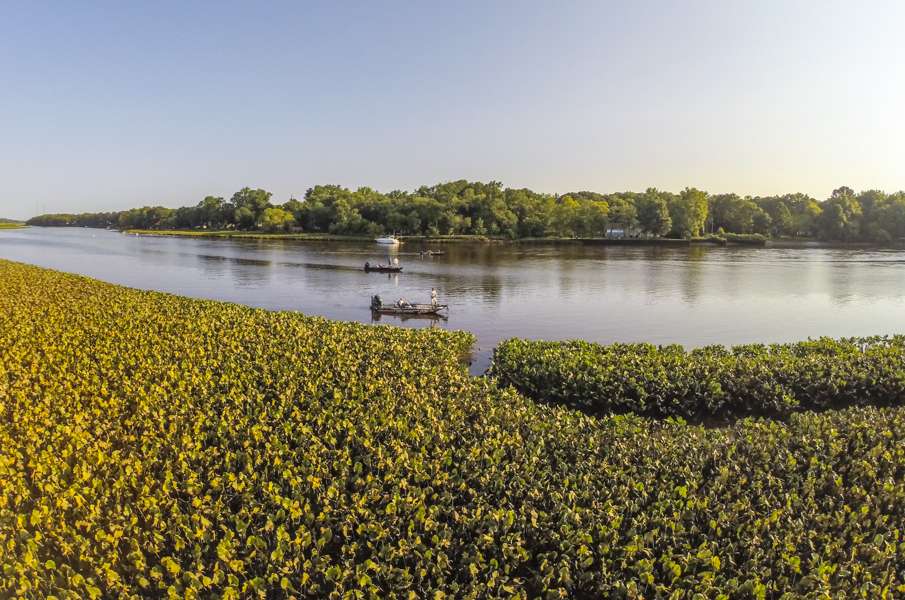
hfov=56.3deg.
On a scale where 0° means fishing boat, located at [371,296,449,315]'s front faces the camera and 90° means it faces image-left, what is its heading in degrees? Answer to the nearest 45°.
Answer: approximately 270°
